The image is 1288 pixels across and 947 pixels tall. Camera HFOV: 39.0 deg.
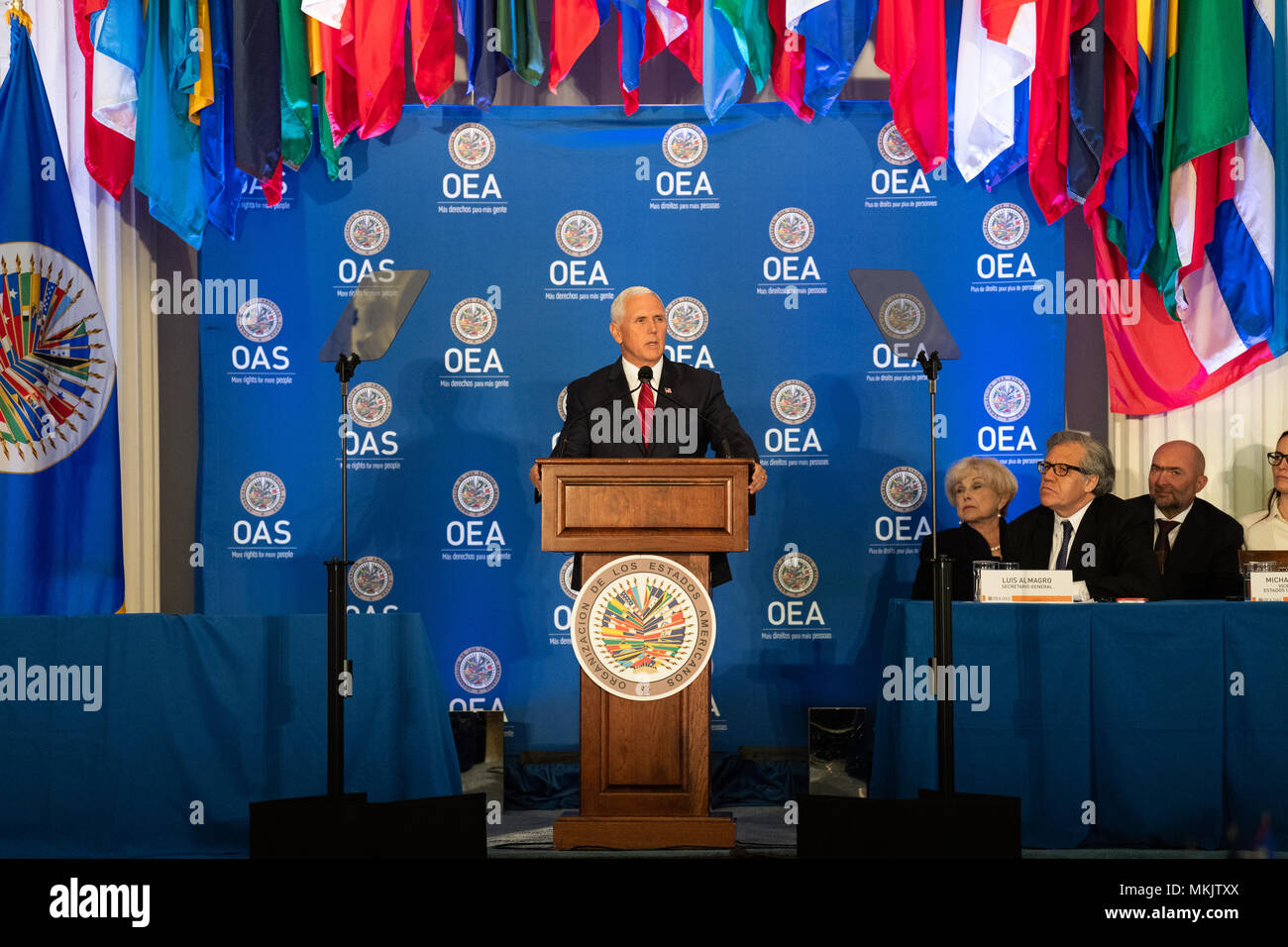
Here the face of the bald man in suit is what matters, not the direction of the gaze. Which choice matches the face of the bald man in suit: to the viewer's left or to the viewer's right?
to the viewer's left

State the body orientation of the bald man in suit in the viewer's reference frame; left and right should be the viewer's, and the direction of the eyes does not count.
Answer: facing the viewer and to the left of the viewer

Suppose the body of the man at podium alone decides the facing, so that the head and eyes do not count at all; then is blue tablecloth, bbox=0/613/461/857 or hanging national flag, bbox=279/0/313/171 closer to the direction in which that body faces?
the blue tablecloth

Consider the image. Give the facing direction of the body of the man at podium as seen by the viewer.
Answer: toward the camera

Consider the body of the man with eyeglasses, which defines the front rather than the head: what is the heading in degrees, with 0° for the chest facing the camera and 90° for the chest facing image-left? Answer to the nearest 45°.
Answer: approximately 45°

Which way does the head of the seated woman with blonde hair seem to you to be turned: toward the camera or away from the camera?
toward the camera

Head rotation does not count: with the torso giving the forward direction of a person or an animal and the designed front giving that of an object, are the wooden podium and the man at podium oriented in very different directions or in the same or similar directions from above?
same or similar directions

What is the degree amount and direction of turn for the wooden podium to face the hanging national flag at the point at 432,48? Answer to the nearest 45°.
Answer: approximately 135° to its right

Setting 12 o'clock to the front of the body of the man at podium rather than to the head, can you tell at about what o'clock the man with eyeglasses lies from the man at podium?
The man with eyeglasses is roughly at 9 o'clock from the man at podium.

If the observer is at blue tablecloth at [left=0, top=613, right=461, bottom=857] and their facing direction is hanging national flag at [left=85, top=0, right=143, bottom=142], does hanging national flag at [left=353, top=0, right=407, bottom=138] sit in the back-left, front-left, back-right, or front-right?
front-right
